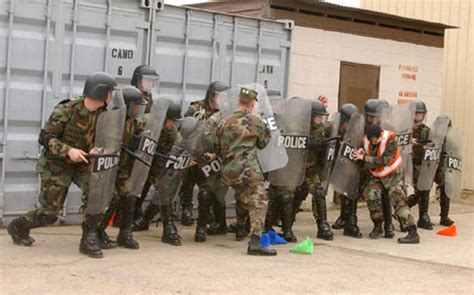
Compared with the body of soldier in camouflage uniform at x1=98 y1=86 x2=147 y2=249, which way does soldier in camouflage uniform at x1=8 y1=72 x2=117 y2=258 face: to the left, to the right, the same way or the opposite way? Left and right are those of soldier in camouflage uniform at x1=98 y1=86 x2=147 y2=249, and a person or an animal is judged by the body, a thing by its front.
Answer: the same way

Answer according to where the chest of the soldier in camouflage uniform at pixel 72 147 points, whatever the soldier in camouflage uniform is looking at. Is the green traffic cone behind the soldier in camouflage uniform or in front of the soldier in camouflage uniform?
in front

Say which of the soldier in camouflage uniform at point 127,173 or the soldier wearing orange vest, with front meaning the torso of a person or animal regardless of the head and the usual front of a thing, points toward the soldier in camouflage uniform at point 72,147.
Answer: the soldier wearing orange vest

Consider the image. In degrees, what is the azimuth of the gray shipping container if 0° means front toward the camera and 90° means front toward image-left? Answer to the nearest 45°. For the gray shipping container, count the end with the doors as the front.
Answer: approximately 315°

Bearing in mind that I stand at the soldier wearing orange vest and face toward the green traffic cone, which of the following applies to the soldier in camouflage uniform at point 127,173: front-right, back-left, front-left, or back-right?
front-right

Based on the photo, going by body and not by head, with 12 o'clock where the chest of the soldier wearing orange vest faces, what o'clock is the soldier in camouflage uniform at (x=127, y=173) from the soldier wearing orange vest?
The soldier in camouflage uniform is roughly at 12 o'clock from the soldier wearing orange vest.

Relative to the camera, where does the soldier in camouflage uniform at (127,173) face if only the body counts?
to the viewer's right

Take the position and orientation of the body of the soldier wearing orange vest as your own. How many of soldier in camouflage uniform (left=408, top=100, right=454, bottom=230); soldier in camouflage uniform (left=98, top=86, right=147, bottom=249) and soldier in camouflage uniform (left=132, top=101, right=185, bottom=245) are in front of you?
2

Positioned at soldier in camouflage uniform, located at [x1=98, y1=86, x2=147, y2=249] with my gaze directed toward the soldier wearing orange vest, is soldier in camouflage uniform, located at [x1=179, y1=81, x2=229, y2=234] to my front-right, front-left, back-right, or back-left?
front-left

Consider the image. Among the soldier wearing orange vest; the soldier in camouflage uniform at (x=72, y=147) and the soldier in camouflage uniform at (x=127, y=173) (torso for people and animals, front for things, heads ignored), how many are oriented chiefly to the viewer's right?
2

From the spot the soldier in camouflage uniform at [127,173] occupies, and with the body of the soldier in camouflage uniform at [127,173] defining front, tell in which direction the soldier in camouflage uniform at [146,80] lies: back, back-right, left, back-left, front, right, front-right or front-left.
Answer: left

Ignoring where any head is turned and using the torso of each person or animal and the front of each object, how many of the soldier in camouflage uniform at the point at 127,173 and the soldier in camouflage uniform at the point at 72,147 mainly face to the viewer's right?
2

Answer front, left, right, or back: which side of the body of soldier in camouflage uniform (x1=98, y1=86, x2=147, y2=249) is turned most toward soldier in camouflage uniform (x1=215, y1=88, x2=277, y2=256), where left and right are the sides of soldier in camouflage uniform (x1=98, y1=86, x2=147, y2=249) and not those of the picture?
front

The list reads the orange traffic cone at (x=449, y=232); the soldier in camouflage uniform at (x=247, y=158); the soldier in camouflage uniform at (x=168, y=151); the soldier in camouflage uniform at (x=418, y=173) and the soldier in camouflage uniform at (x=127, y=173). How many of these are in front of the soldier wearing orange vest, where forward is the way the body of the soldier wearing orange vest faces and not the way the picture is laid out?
3

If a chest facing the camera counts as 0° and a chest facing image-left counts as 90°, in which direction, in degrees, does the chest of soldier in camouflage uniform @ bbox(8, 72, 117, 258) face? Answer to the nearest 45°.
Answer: approximately 270°

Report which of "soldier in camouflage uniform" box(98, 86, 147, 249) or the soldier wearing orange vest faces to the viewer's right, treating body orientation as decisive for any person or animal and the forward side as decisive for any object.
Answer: the soldier in camouflage uniform

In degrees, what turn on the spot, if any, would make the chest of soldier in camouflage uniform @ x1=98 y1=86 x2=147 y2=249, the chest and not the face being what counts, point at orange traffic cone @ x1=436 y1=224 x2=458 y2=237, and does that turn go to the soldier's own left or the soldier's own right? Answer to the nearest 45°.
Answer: approximately 45° to the soldier's own left

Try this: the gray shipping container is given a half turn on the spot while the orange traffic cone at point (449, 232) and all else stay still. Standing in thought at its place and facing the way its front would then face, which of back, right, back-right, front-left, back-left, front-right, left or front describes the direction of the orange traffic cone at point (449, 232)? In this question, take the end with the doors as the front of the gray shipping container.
back-right
